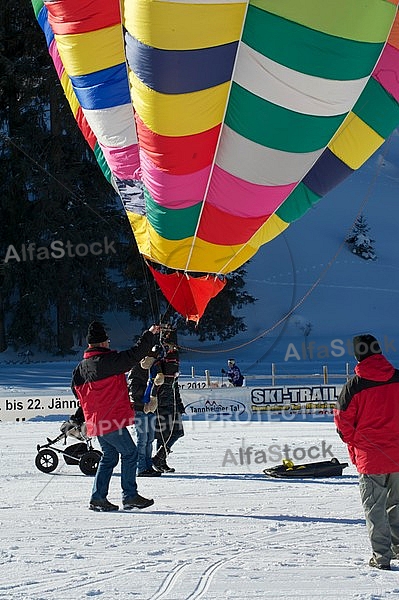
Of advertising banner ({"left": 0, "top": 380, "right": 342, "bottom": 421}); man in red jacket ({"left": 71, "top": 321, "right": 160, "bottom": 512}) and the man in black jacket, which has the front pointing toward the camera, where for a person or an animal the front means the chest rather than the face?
the advertising banner

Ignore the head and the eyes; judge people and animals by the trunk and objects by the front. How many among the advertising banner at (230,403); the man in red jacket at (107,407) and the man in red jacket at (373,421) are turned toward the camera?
1

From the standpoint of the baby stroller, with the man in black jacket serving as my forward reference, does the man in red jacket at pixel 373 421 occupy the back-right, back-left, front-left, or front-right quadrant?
front-right

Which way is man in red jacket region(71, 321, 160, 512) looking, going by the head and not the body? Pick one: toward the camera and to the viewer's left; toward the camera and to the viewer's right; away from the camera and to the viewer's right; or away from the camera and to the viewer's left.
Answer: away from the camera and to the viewer's right

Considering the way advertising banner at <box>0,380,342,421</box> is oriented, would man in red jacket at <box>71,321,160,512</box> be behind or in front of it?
in front

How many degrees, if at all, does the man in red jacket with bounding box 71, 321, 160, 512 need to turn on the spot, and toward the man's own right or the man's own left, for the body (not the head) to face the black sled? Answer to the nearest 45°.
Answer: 0° — they already face it

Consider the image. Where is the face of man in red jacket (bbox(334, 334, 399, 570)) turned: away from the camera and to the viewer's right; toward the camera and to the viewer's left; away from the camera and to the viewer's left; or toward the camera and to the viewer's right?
away from the camera and to the viewer's left

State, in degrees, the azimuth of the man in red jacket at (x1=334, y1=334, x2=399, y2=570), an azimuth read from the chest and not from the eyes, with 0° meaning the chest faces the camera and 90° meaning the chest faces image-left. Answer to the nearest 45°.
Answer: approximately 135°

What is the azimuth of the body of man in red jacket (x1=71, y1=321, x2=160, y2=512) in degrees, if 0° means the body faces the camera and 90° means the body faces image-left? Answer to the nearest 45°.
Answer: approximately 225°

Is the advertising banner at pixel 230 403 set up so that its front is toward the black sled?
yes

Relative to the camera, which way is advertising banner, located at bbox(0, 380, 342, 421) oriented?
toward the camera

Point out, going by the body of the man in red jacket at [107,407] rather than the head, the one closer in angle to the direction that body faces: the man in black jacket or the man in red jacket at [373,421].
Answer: the man in black jacket
